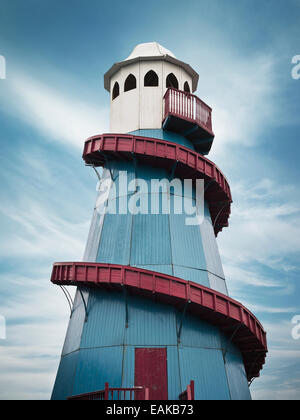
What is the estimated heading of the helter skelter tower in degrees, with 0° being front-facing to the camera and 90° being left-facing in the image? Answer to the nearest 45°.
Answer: approximately 0°
